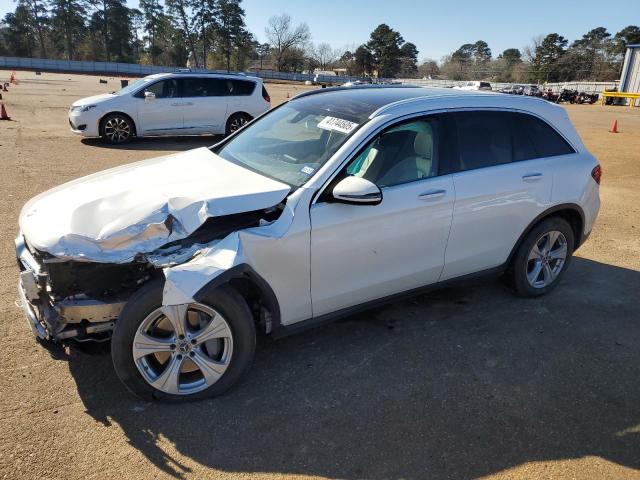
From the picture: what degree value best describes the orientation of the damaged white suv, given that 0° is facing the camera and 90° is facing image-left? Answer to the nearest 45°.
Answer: approximately 45°

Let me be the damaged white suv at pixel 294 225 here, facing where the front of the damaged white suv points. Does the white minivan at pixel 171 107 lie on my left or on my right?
on my right
